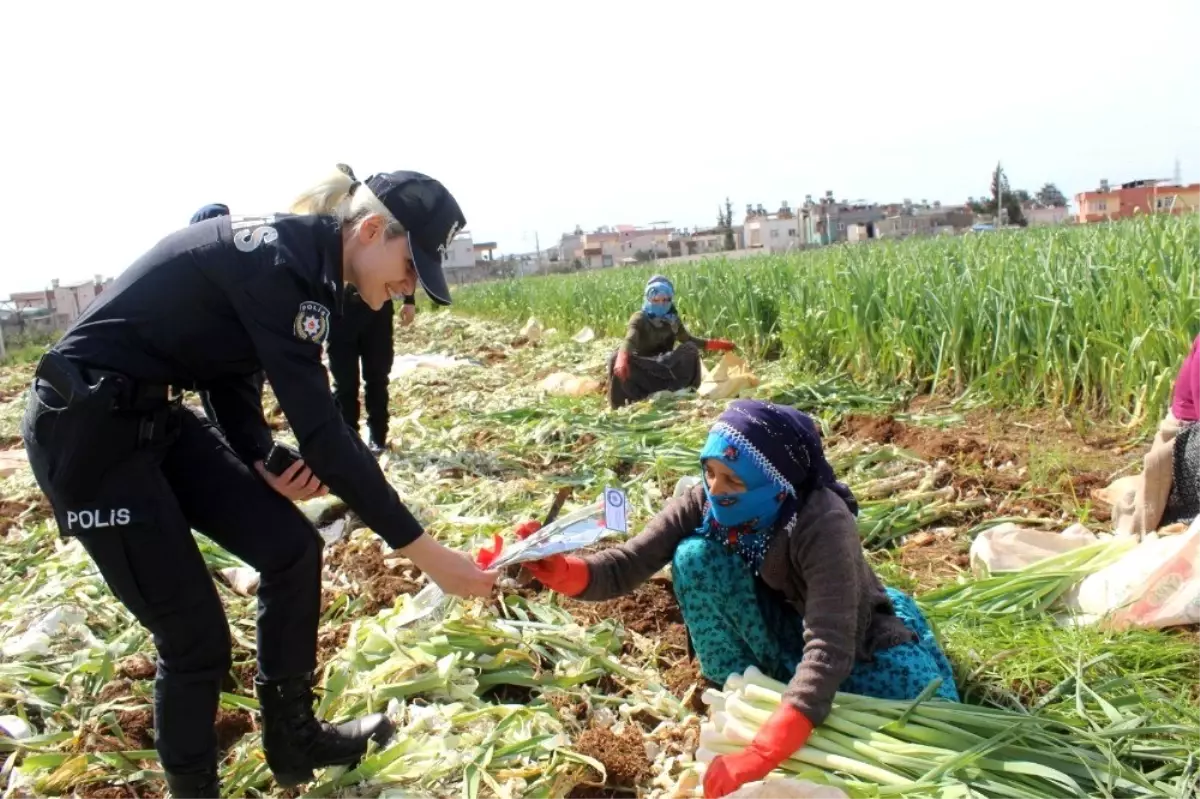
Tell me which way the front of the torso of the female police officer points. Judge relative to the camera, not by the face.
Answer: to the viewer's right

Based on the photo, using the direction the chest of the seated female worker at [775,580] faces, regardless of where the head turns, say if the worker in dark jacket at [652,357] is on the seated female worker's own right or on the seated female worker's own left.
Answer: on the seated female worker's own right

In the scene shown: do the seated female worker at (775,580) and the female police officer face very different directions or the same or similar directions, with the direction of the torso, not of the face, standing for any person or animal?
very different directions

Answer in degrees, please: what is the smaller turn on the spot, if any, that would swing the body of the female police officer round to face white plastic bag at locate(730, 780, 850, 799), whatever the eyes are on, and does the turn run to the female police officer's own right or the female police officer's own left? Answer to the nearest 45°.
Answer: approximately 45° to the female police officer's own right

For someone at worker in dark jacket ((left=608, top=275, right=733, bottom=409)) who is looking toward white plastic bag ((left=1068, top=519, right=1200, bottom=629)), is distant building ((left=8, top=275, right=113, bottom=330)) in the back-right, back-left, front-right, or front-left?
back-right

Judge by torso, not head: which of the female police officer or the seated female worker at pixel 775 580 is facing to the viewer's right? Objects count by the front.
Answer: the female police officer

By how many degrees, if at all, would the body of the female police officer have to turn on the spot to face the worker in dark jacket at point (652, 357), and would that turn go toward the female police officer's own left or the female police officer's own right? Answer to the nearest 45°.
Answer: approximately 45° to the female police officer's own left

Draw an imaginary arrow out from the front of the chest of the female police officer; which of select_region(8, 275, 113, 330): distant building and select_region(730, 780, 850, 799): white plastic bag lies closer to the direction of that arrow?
the white plastic bag

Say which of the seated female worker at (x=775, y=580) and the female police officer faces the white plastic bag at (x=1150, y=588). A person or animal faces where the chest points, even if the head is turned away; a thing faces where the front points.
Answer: the female police officer

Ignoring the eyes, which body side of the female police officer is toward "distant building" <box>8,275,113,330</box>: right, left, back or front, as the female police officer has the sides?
left

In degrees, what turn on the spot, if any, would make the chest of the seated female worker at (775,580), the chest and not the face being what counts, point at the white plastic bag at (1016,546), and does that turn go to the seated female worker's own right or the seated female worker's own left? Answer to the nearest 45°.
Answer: approximately 180°

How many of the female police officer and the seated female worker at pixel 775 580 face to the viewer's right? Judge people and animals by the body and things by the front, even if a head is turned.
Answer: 1
